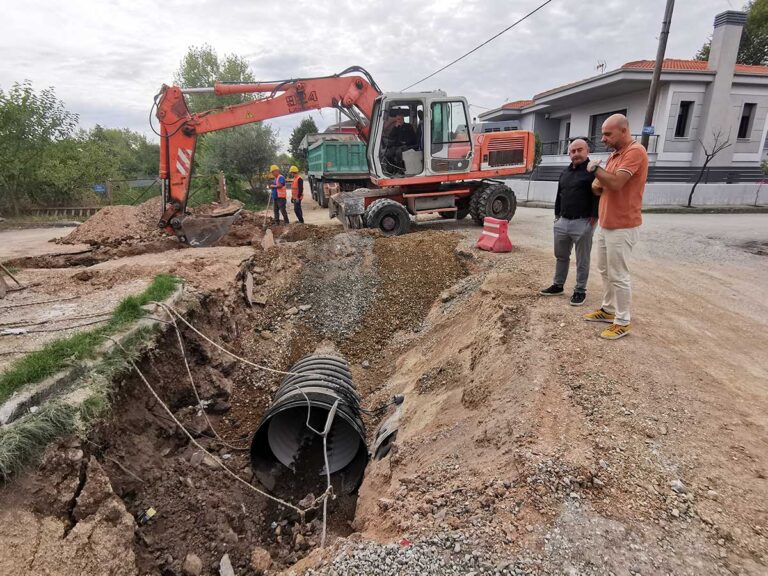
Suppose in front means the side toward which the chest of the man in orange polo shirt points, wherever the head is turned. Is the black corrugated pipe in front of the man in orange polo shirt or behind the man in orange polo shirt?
in front

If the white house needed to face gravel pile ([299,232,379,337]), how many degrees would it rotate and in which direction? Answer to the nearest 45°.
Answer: approximately 45° to its left

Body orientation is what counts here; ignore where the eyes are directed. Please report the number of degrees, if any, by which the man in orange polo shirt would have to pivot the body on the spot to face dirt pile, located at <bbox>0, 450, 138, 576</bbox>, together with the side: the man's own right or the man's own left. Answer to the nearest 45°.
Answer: approximately 45° to the man's own left

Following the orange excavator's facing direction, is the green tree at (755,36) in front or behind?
behind

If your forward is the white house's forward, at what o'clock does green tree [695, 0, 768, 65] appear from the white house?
The green tree is roughly at 5 o'clock from the white house.

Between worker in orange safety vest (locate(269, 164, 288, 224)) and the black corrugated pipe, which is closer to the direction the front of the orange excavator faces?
the worker in orange safety vest

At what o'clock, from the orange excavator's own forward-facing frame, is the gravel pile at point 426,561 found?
The gravel pile is roughly at 9 o'clock from the orange excavator.

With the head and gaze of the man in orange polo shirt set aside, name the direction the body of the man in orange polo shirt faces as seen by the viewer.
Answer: to the viewer's left

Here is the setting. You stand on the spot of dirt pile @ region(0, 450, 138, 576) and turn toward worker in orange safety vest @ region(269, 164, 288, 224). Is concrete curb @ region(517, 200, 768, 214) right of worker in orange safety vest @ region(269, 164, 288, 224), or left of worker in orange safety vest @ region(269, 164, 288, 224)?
right

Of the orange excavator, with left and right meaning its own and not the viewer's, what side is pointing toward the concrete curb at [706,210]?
back

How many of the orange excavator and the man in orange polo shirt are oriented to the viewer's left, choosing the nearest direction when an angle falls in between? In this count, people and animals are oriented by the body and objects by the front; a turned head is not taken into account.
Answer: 2

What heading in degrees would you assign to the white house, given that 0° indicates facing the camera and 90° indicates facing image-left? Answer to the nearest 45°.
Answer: approximately 45°

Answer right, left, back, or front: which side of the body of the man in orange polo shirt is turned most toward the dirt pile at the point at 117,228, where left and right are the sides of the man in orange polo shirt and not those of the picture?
front

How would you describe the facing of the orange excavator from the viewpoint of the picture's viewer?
facing to the left of the viewer

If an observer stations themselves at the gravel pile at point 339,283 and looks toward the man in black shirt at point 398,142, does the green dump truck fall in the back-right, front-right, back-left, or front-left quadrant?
front-left
